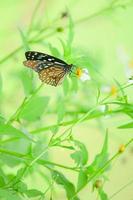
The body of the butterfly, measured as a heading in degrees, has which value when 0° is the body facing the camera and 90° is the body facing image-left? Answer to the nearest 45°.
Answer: approximately 270°
